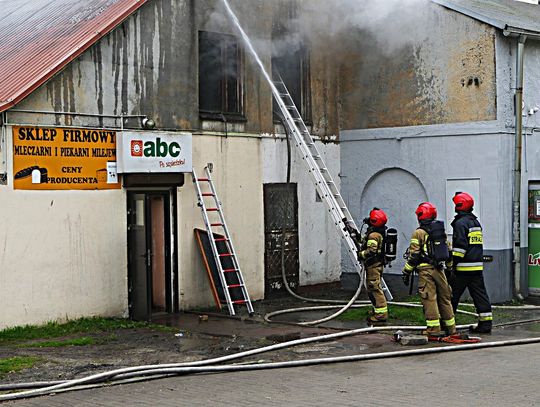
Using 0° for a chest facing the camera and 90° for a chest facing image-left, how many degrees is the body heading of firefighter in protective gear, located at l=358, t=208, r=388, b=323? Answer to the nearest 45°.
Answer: approximately 90°

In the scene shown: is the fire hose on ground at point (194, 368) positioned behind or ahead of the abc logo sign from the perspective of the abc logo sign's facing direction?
ahead

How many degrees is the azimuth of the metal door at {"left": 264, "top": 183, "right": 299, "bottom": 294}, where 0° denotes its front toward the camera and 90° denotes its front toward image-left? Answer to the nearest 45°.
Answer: approximately 315°

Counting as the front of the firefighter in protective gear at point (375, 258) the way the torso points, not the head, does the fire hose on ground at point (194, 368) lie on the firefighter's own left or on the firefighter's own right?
on the firefighter's own left

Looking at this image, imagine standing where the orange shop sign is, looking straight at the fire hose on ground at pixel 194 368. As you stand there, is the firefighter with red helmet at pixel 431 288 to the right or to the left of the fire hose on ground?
left

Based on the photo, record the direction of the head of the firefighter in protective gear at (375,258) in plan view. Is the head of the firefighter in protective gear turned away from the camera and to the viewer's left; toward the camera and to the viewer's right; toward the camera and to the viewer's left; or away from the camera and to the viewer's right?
away from the camera and to the viewer's left
